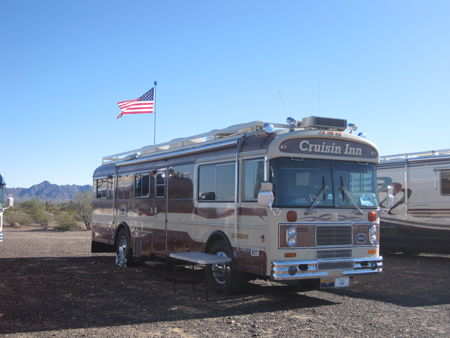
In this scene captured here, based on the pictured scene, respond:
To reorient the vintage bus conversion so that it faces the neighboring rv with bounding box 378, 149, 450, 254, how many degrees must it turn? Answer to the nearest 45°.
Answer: approximately 90° to its left

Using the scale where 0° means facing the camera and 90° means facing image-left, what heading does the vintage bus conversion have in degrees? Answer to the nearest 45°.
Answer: approximately 315°

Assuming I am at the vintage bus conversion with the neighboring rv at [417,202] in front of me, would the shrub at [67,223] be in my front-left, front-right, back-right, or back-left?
front-left

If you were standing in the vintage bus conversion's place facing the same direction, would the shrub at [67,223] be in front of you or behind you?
behind

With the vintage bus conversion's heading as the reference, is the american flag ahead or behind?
behind
